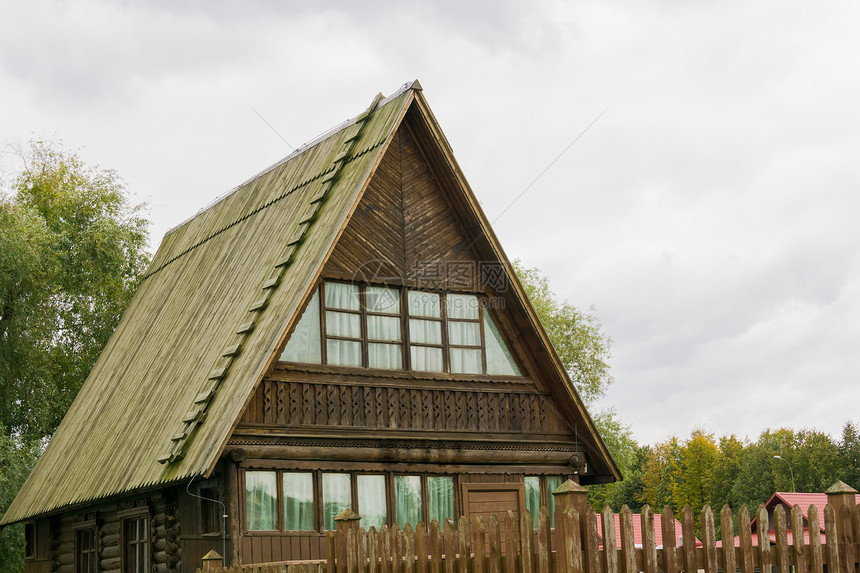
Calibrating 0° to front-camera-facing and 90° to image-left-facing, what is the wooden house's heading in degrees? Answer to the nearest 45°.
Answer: approximately 315°

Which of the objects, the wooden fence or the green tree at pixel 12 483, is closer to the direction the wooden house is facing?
the wooden fence

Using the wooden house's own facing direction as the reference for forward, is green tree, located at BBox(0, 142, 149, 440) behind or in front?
behind
